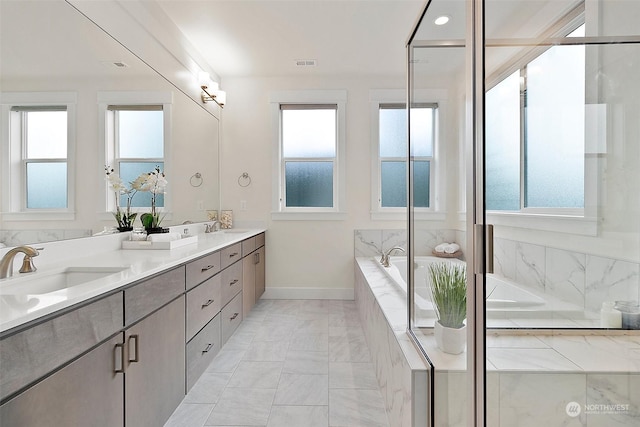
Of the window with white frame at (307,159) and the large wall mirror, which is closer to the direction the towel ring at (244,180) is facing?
the large wall mirror

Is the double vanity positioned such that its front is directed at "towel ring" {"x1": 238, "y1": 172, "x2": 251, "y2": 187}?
no

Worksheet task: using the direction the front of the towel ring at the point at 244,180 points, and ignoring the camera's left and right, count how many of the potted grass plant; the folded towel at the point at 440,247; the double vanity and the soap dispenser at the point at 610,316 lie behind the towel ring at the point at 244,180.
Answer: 0

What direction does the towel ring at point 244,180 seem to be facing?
toward the camera

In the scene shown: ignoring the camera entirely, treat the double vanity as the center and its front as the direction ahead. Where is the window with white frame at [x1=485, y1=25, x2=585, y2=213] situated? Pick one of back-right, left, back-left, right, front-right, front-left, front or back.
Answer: front

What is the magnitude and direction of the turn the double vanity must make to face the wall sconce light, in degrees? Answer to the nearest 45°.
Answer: approximately 135° to its left

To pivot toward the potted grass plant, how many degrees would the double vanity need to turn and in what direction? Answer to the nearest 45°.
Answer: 0° — it already faces it

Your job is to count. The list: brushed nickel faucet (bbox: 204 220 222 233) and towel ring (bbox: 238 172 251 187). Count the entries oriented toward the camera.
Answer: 1

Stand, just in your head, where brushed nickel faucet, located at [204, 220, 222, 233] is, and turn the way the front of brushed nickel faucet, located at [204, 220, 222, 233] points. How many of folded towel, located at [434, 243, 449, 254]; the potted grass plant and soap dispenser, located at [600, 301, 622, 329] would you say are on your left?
0

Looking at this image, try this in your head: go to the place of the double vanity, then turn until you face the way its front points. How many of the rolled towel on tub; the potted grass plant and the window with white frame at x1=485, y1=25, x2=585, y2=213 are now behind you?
0

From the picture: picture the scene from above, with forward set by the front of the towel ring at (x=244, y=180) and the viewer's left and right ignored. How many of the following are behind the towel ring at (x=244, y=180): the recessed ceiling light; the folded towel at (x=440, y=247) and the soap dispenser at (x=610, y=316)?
0

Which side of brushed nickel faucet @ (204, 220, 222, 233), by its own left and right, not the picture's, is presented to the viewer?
right

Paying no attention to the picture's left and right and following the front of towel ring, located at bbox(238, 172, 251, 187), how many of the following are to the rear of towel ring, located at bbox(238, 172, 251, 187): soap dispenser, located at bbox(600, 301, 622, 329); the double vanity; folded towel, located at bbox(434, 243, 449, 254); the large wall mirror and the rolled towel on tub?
0

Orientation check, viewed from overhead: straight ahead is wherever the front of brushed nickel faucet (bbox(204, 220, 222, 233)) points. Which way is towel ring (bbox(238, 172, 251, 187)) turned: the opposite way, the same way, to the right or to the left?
to the right

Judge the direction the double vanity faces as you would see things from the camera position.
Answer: facing the viewer and to the right of the viewer

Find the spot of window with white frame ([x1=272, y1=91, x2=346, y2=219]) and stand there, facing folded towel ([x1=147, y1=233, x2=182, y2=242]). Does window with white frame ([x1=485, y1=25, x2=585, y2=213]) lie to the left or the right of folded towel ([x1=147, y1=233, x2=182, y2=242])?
left

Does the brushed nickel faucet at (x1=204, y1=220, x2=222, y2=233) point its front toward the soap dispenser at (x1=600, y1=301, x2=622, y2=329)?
no

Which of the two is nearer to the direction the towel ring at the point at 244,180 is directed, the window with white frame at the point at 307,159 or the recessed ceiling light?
the recessed ceiling light
